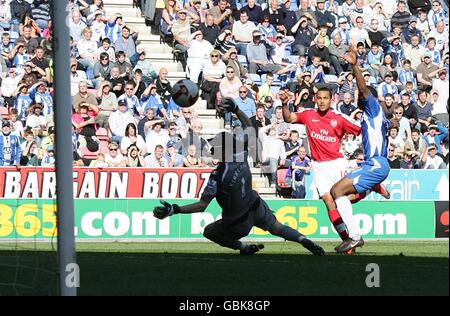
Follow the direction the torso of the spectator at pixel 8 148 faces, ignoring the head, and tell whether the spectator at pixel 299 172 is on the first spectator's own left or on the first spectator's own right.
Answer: on the first spectator's own left

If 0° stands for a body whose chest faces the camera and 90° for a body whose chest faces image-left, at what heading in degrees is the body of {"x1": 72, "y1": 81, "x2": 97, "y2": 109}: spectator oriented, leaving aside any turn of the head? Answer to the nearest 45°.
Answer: approximately 0°

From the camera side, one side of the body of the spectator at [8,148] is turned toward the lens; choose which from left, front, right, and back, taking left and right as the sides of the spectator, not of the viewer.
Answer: front

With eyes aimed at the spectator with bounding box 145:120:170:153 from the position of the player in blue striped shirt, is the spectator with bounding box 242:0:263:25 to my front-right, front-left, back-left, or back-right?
front-right

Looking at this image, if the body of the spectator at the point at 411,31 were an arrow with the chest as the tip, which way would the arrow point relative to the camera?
toward the camera

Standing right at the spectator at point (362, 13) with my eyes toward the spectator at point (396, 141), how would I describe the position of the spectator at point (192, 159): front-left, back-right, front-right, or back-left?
front-right

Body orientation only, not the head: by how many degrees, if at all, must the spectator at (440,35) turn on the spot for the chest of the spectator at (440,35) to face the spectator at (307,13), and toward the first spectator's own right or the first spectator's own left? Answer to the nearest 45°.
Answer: approximately 45° to the first spectator's own right

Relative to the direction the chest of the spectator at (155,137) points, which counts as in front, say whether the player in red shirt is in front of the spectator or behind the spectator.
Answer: in front

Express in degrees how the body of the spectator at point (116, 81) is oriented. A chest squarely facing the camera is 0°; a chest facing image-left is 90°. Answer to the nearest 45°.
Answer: approximately 0°

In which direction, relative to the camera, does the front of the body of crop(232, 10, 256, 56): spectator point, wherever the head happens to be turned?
toward the camera

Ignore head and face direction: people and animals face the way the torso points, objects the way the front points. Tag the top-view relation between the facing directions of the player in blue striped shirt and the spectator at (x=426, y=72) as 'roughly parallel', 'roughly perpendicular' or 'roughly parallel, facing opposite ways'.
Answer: roughly perpendicular
